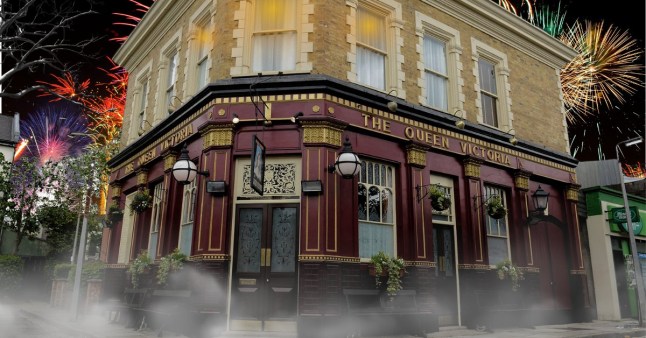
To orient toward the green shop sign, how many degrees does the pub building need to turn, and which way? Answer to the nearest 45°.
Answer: approximately 135° to its left

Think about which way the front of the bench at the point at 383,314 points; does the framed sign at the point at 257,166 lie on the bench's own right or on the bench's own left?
on the bench's own right

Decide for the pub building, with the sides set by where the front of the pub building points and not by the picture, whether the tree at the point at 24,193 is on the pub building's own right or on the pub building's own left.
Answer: on the pub building's own right

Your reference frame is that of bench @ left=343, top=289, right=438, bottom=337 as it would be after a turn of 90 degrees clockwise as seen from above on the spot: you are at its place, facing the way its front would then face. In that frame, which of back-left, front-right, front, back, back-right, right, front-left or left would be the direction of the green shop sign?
back

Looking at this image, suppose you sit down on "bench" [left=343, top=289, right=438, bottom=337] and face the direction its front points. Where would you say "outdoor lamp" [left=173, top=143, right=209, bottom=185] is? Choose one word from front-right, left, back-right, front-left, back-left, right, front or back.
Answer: back-right

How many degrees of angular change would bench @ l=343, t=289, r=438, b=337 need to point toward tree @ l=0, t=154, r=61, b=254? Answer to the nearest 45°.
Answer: approximately 180°

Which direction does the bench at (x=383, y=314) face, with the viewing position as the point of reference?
facing the viewer and to the right of the viewer

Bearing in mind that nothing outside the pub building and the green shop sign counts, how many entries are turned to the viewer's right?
0

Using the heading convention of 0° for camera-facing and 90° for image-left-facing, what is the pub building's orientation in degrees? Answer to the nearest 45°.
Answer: approximately 0°

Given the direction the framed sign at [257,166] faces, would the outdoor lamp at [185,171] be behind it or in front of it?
behind
